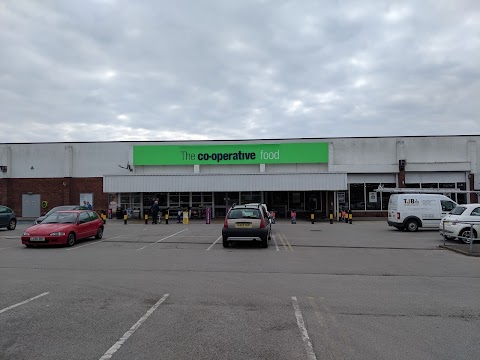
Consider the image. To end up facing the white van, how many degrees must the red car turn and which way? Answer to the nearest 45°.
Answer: approximately 135° to its left

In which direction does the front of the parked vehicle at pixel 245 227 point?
away from the camera

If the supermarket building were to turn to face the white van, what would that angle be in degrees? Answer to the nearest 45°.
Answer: approximately 45° to its left

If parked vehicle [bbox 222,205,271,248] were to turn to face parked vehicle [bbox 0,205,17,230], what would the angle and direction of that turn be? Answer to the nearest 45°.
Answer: approximately 45° to its left

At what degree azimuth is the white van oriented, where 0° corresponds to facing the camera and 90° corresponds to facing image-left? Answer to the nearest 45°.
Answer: approximately 225°

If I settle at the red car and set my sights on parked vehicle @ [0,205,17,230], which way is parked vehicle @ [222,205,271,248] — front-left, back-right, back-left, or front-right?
back-right

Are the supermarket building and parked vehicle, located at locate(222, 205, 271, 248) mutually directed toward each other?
yes

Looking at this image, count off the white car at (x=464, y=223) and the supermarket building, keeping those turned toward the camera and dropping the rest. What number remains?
1

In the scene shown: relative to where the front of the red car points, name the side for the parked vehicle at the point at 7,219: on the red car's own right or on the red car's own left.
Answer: on the red car's own right

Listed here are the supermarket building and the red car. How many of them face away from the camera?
0

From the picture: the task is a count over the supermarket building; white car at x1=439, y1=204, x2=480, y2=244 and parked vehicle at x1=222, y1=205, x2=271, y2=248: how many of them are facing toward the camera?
1

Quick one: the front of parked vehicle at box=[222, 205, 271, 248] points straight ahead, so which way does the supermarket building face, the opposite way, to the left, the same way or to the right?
the opposite way
